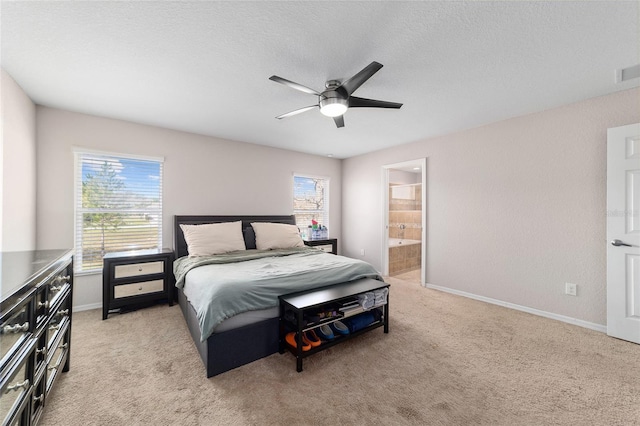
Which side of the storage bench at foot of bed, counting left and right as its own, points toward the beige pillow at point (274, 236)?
back

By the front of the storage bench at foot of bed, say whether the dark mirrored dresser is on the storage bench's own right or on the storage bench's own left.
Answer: on the storage bench's own right

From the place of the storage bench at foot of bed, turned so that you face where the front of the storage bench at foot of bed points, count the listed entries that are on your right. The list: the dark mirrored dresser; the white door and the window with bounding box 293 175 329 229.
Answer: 1

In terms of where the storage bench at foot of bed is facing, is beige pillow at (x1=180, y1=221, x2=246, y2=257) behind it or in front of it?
behind

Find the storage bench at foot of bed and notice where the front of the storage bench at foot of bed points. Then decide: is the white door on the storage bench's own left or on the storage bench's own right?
on the storage bench's own left

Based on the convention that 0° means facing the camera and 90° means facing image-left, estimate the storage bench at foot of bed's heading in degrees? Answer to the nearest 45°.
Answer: approximately 315°

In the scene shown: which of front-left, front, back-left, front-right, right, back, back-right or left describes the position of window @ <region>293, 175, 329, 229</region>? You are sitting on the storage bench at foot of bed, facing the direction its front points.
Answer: back-left

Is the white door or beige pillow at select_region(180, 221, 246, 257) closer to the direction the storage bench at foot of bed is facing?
the white door
